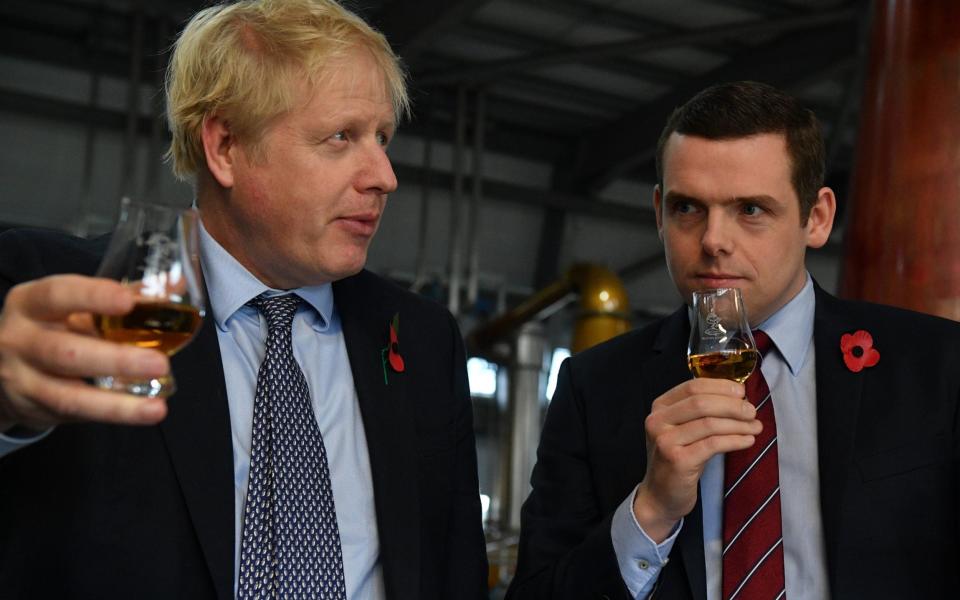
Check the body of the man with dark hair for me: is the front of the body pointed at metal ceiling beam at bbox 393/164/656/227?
no

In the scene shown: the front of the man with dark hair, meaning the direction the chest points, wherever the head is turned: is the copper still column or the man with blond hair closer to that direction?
the man with blond hair

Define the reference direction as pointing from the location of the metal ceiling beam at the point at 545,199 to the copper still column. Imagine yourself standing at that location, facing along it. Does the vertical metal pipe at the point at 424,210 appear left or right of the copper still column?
right

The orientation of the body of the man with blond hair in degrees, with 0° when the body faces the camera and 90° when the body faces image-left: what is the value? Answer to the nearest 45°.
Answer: approximately 315°

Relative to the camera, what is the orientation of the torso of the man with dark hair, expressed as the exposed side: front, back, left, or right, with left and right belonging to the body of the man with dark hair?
front

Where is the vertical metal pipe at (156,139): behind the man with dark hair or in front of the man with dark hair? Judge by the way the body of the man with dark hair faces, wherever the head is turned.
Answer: behind

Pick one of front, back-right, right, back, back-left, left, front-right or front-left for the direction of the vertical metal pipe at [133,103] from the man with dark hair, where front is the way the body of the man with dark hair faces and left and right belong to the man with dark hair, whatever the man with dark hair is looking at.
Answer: back-right

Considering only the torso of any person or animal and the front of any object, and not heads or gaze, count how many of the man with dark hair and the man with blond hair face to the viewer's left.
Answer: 0

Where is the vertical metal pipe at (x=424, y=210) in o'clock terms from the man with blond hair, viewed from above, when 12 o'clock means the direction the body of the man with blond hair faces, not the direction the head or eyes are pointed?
The vertical metal pipe is roughly at 8 o'clock from the man with blond hair.

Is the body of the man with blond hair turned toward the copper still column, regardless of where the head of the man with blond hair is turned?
no

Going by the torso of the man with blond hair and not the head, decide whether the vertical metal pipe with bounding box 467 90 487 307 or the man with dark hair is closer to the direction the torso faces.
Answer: the man with dark hair

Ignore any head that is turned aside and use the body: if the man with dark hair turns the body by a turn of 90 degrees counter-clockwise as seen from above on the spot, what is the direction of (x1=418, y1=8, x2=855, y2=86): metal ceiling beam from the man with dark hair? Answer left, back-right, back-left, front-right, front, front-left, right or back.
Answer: left

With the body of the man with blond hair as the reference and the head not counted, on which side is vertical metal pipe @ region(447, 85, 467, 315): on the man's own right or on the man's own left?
on the man's own left

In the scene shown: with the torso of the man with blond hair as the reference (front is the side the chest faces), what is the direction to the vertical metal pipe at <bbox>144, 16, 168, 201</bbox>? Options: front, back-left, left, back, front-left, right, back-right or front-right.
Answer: back-left

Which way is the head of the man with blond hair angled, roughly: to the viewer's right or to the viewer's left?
to the viewer's right

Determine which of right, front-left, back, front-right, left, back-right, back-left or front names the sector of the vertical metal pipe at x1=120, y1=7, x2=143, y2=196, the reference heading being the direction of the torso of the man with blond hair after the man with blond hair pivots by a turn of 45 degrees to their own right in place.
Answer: back

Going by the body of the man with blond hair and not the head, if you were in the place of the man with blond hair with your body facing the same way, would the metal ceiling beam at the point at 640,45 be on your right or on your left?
on your left
